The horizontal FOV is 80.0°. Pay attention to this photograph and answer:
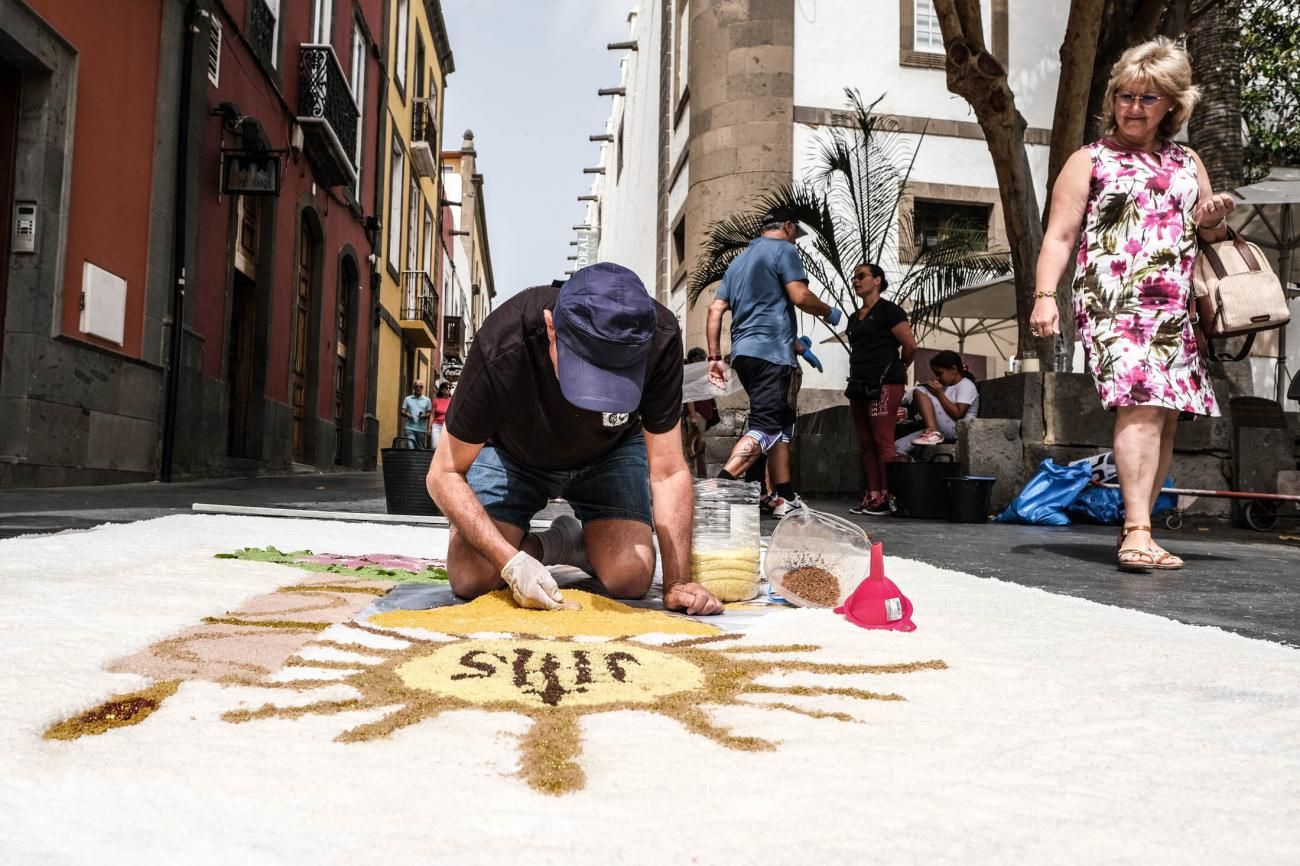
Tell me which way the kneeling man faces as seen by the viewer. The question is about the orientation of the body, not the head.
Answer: toward the camera

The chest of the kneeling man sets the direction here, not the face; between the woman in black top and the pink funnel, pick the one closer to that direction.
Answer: the pink funnel

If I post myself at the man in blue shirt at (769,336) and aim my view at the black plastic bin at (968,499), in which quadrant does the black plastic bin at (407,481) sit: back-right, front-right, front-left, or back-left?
back-left

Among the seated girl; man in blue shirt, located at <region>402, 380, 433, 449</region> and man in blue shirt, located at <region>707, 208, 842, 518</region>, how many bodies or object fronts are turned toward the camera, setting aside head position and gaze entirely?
1

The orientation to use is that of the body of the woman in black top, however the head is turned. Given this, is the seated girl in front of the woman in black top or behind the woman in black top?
behind

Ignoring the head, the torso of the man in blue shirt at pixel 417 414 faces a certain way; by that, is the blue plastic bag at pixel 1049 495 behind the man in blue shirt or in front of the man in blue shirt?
in front

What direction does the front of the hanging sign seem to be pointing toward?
toward the camera

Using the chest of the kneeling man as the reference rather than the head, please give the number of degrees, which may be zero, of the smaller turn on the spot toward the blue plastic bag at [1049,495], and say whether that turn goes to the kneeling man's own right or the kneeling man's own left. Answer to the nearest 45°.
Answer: approximately 135° to the kneeling man's own left

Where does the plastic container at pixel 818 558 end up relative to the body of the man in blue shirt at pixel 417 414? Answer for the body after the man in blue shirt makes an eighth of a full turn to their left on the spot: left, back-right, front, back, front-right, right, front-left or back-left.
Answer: front-right

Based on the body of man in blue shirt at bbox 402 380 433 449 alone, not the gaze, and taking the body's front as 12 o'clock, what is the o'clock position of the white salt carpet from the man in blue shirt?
The white salt carpet is roughly at 12 o'clock from the man in blue shirt.

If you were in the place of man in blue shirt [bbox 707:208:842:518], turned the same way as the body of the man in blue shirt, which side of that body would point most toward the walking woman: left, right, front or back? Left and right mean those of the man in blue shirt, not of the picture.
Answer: right

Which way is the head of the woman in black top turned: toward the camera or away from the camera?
toward the camera

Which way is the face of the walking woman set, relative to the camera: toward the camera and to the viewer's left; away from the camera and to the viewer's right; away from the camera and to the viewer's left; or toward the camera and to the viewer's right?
toward the camera and to the viewer's left

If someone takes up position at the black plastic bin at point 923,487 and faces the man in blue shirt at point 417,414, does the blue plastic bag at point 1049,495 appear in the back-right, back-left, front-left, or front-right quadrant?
back-right

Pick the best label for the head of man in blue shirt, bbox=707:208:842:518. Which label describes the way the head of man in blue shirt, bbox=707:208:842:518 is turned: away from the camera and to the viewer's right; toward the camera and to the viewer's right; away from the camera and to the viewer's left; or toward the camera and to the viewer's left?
away from the camera and to the viewer's right

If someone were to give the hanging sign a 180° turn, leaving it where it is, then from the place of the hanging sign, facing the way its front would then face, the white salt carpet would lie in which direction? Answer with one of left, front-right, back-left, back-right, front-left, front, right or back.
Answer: back
